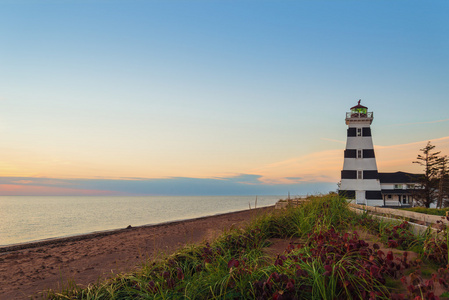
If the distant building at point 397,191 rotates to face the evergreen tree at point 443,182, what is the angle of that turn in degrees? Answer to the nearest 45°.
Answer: approximately 45° to its left

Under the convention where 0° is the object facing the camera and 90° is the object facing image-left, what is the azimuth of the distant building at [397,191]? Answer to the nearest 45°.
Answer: approximately 0°

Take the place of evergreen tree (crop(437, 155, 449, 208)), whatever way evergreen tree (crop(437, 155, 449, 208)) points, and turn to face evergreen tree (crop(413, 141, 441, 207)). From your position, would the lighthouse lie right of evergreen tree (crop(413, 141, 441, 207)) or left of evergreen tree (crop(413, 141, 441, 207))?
left
